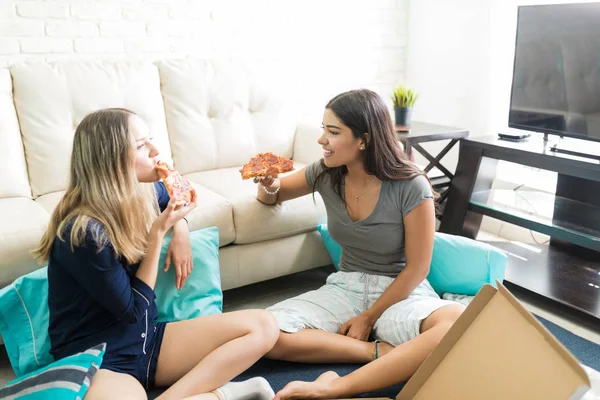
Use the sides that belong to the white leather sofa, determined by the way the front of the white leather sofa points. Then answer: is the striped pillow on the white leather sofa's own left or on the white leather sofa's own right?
on the white leather sofa's own right

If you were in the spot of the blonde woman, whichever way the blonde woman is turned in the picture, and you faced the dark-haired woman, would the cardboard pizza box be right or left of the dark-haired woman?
right

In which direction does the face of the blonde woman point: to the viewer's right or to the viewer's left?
to the viewer's right

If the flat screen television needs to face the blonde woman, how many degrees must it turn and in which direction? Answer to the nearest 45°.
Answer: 0° — it already faces them

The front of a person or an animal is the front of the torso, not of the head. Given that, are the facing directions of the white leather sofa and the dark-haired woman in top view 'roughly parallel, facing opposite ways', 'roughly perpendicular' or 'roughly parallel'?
roughly perpendicular

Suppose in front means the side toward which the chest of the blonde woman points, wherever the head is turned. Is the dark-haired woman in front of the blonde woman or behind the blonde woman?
in front

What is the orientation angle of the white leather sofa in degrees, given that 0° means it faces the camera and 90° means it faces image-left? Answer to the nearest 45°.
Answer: approximately 315°

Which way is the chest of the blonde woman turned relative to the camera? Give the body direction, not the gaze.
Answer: to the viewer's right

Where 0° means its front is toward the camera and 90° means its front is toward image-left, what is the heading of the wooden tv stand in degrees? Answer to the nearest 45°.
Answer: approximately 45°

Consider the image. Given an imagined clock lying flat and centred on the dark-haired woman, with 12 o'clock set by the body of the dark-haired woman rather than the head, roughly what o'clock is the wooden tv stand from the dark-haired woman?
The wooden tv stand is roughly at 6 o'clock from the dark-haired woman.

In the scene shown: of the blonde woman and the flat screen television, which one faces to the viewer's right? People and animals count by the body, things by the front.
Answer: the blonde woman

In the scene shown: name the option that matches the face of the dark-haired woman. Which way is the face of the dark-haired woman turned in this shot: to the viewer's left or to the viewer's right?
to the viewer's left

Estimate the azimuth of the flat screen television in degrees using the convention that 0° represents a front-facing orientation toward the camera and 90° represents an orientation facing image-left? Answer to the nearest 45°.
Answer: approximately 45°

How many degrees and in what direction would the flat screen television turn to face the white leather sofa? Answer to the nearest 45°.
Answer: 0° — it already faces it
